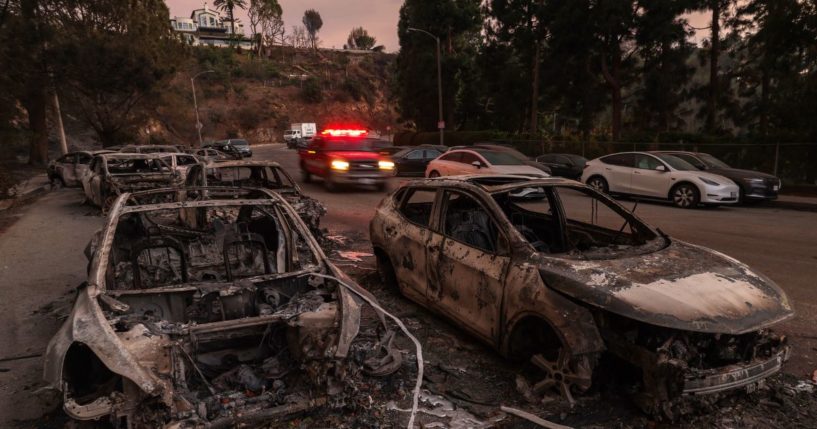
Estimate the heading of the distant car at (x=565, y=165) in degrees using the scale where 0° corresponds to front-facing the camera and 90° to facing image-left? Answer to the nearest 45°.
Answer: approximately 315°

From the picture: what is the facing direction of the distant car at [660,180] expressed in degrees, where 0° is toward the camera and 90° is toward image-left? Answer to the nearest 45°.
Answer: approximately 315°

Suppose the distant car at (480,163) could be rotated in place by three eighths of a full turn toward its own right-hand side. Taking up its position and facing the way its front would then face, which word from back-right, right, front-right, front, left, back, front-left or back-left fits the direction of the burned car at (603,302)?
left

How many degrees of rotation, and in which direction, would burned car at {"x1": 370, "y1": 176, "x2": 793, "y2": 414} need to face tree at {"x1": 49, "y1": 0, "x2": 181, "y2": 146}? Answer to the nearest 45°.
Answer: approximately 180°

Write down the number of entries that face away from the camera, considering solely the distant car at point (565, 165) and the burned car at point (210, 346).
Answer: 0

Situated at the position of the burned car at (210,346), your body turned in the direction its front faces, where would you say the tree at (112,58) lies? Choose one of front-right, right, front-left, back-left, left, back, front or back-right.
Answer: back

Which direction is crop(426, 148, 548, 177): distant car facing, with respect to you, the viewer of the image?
facing the viewer and to the right of the viewer

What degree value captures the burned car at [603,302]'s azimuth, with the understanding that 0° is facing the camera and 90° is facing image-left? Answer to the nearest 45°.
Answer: approximately 315°

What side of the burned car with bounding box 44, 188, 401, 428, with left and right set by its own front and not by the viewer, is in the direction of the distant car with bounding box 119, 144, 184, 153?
back

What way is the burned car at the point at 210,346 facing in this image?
toward the camera
